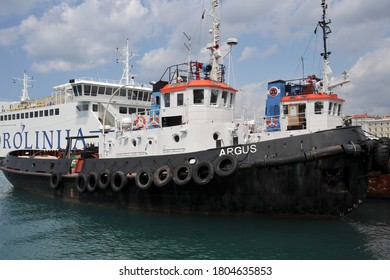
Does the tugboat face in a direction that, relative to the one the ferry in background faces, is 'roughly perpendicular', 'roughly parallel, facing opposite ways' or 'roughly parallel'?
roughly parallel
